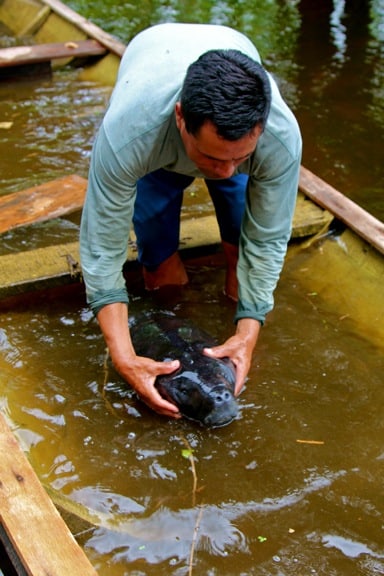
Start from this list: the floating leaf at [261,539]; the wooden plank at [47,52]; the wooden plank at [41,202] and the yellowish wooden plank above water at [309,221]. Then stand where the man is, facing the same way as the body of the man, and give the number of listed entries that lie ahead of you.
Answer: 1

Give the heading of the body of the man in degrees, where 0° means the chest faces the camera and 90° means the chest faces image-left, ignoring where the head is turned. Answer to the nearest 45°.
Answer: approximately 0°

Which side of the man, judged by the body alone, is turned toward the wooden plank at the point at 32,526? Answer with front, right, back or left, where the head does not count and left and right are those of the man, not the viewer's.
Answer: front

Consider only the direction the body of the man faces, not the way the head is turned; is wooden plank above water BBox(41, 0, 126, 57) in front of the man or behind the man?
behind

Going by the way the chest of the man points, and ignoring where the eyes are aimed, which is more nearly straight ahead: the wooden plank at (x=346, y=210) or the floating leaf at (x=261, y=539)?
the floating leaf

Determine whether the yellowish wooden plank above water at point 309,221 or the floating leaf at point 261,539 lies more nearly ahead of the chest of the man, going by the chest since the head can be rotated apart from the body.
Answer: the floating leaf

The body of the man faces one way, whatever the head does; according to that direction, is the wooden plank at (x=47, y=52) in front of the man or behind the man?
behind

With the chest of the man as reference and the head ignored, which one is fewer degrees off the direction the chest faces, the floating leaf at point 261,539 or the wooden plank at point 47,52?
the floating leaf

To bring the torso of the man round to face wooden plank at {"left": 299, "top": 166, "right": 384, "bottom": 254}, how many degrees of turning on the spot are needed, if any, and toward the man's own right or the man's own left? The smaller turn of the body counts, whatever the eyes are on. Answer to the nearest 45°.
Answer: approximately 135° to the man's own left
